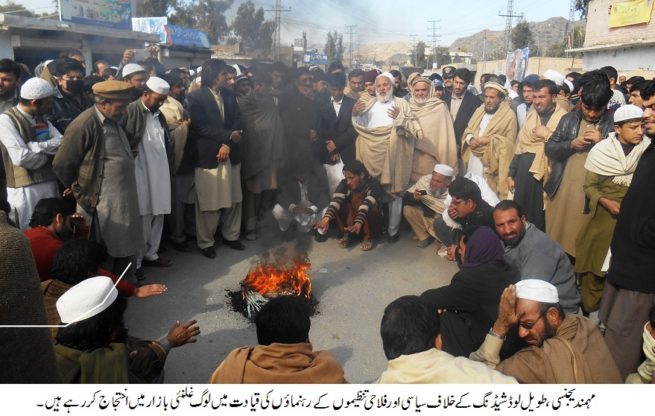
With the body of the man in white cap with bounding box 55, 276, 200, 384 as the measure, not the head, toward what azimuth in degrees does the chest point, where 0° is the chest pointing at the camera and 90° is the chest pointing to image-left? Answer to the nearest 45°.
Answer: approximately 225°

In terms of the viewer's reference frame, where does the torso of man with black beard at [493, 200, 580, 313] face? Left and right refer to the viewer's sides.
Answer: facing the viewer and to the left of the viewer

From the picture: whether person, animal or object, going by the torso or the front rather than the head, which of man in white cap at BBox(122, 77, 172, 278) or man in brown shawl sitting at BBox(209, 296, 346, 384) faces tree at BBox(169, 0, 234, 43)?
the man in brown shawl sitting

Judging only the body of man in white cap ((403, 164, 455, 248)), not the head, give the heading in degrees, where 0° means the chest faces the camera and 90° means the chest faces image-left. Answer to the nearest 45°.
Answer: approximately 45°

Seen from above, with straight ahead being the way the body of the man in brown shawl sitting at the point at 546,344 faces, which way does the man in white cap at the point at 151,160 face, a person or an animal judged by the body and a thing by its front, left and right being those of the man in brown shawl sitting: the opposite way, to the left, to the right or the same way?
the opposite way

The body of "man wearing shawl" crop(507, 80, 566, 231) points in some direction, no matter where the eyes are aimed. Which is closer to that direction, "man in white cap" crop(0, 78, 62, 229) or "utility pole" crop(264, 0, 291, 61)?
the man in white cap

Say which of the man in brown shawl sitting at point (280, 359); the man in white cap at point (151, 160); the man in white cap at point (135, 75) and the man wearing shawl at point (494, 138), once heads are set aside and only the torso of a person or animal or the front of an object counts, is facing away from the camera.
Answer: the man in brown shawl sitting

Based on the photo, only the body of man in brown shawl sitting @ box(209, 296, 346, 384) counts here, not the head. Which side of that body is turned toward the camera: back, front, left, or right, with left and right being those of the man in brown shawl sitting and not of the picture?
back

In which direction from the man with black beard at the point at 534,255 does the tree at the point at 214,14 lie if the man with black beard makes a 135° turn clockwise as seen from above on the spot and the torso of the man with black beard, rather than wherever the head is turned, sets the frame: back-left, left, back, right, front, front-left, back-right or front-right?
front-left

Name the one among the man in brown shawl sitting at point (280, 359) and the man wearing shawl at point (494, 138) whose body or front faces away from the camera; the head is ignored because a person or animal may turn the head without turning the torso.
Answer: the man in brown shawl sitting

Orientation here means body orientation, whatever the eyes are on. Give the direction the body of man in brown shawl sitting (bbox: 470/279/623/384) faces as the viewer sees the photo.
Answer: to the viewer's left

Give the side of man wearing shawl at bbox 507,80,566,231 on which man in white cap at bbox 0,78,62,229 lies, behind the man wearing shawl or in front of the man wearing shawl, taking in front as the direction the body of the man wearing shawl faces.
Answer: in front

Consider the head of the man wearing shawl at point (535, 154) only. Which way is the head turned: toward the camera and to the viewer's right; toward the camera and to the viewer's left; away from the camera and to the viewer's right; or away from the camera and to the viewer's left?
toward the camera and to the viewer's left

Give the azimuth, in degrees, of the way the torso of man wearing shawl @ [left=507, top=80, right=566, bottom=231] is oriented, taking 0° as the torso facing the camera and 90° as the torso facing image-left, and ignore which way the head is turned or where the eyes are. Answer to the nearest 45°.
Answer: approximately 45°
